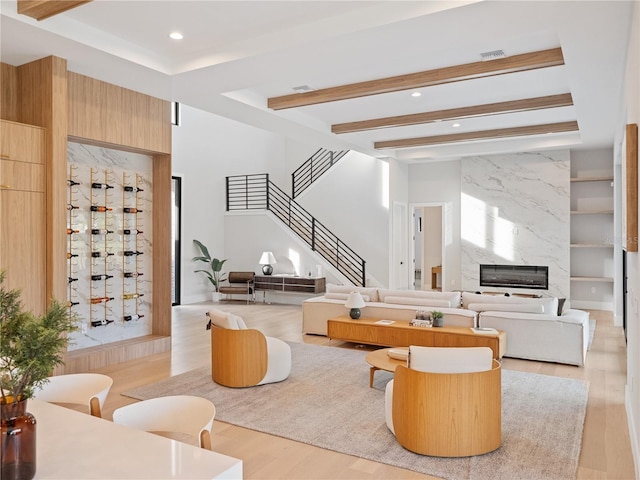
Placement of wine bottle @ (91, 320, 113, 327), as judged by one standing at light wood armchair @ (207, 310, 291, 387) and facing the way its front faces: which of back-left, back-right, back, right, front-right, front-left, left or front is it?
back-left

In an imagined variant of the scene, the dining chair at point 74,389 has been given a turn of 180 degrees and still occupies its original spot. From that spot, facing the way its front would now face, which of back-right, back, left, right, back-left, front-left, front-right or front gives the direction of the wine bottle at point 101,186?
front-left

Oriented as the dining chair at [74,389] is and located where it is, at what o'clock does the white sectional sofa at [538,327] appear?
The white sectional sofa is roughly at 7 o'clock from the dining chair.

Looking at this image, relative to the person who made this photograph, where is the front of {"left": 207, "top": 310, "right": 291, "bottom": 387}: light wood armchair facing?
facing to the right of the viewer

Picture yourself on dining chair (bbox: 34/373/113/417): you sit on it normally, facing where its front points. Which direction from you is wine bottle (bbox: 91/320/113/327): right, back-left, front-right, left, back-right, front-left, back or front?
back-right

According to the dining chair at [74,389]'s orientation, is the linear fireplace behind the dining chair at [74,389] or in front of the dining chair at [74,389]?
behind

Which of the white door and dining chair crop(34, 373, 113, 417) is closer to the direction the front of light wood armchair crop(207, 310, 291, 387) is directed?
the white door
